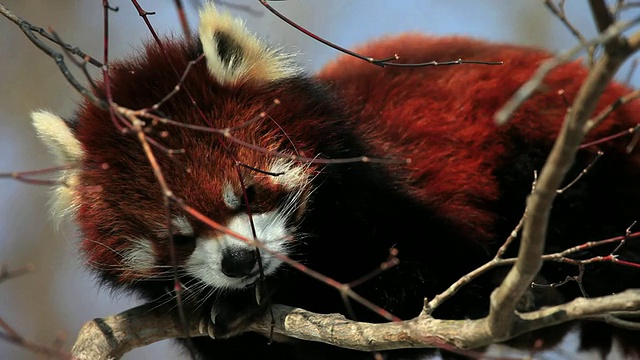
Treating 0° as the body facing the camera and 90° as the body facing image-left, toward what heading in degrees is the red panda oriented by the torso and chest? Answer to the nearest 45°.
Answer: approximately 45°

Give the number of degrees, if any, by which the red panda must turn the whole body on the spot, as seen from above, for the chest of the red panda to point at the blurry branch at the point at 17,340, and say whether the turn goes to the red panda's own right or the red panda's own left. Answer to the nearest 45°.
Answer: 0° — it already faces it
